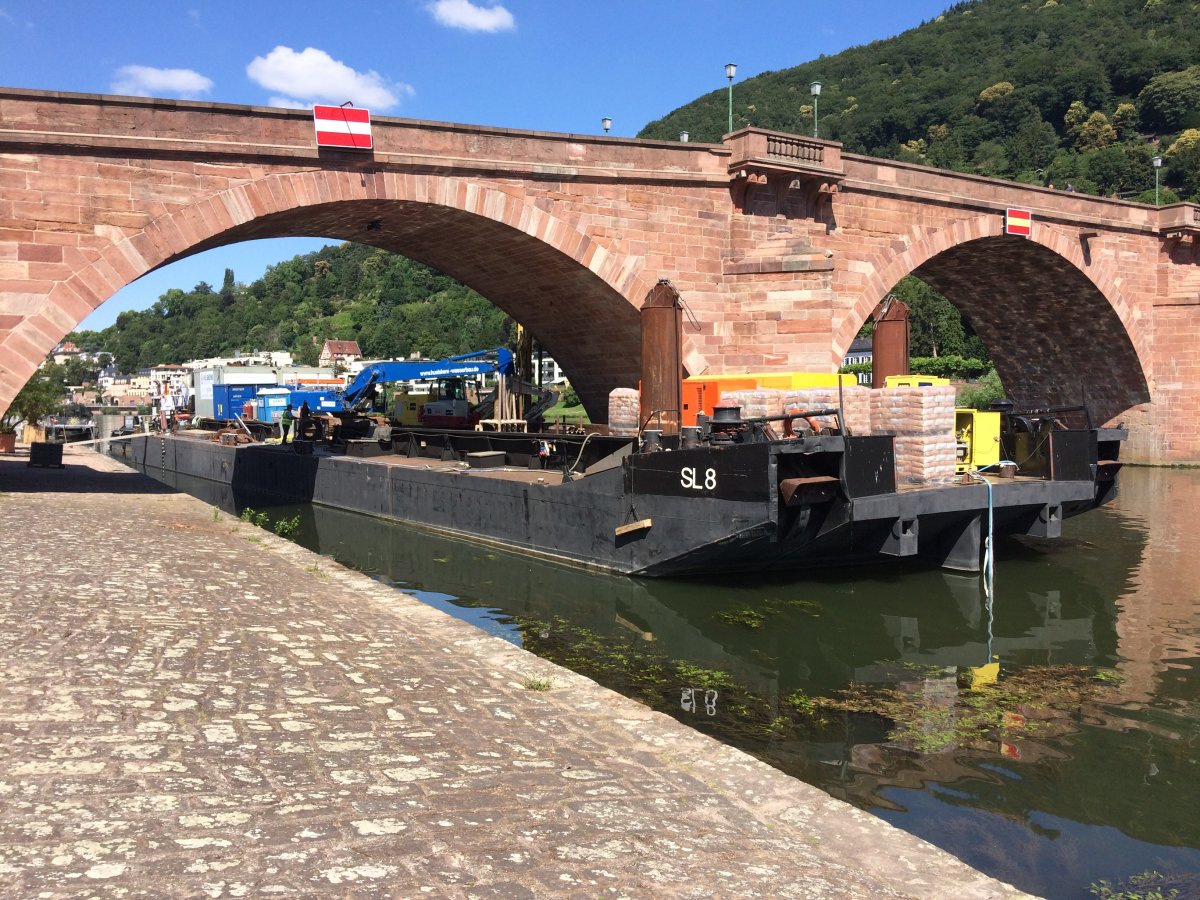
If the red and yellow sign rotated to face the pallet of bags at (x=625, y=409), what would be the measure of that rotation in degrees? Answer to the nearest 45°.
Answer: approximately 45° to its right

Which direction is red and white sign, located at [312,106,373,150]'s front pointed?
toward the camera

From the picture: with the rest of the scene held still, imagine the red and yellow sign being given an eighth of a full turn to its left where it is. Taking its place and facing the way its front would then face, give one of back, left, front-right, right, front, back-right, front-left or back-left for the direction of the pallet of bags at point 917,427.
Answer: front-right

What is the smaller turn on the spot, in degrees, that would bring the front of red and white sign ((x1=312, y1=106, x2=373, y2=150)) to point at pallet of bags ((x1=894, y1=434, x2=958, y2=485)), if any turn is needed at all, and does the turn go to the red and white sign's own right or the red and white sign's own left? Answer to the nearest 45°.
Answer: approximately 45° to the red and white sign's own left

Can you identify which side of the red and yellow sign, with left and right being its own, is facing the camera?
front

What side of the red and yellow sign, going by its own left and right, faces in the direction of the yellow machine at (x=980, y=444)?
front

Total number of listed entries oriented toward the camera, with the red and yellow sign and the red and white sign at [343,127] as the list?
2

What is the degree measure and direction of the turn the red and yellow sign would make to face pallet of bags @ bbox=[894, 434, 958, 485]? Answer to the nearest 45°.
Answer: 0° — it already faces it

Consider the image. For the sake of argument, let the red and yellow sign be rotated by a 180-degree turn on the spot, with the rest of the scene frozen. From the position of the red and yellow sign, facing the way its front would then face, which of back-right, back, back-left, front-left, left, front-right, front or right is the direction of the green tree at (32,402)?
left

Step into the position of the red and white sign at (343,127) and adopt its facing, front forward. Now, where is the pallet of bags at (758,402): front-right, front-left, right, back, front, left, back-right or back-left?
front-left
